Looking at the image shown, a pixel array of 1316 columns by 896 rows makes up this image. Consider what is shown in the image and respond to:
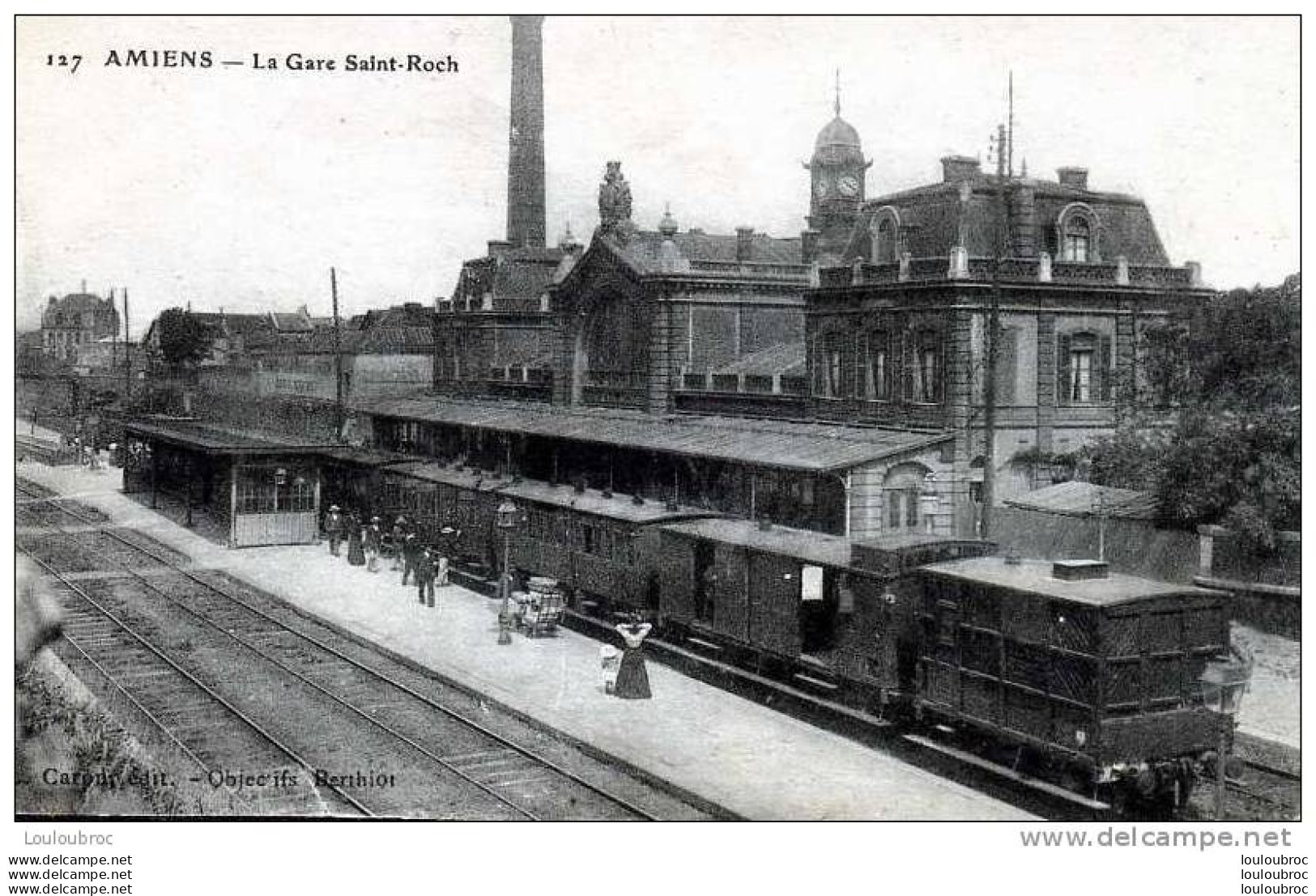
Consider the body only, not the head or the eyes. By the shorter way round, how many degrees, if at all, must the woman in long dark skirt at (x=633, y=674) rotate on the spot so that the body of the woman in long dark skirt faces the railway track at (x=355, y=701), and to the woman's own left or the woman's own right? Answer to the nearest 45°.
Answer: approximately 90° to the woman's own left

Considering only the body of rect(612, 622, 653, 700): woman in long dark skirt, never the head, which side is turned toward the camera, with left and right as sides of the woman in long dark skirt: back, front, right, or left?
back

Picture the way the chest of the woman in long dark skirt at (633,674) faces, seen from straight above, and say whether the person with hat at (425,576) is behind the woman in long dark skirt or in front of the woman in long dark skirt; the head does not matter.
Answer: in front
